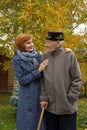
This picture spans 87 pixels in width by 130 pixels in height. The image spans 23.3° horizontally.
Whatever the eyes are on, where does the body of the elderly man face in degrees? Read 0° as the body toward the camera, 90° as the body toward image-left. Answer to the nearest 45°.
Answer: approximately 45°

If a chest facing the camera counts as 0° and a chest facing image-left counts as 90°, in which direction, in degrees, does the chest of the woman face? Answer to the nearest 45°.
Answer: approximately 315°

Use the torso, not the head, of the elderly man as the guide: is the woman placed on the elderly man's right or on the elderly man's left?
on the elderly man's right

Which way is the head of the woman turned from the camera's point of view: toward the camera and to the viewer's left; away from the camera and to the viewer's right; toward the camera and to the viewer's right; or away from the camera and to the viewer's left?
toward the camera and to the viewer's right
